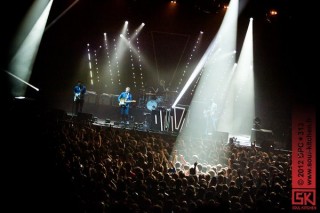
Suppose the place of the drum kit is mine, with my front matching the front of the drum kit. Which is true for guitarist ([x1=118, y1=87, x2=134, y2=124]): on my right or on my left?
on my right

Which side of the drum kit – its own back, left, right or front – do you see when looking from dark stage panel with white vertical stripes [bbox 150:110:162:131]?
front

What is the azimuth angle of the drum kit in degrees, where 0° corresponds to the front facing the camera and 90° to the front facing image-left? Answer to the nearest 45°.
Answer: approximately 0°

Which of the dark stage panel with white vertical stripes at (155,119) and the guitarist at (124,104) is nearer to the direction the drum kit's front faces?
the dark stage panel with white vertical stripes

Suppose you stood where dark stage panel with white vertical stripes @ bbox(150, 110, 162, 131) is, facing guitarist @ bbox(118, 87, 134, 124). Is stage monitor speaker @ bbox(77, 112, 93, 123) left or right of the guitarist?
left

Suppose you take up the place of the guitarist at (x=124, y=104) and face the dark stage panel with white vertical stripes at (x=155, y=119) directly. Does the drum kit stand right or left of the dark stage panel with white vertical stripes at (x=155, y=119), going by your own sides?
left

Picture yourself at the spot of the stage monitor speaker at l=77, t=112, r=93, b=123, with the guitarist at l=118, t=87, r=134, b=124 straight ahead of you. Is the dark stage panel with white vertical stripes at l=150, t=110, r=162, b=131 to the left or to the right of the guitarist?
right

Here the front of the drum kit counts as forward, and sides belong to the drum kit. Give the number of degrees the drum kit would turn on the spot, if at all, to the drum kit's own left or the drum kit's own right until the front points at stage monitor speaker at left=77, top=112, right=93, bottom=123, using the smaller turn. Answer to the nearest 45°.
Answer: approximately 45° to the drum kit's own right
